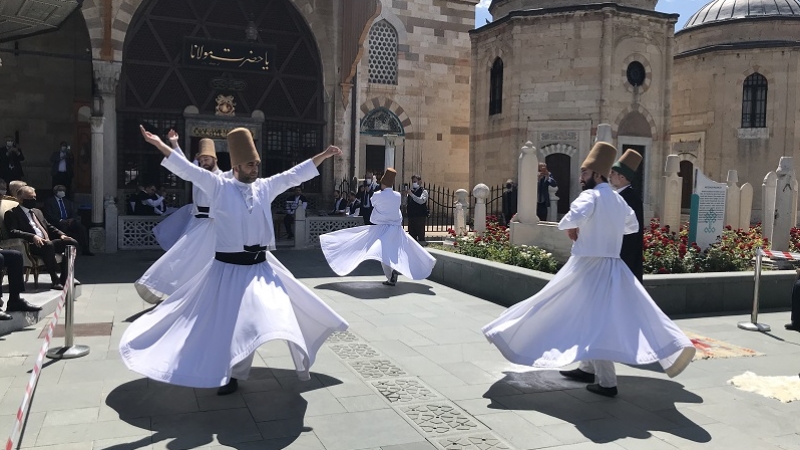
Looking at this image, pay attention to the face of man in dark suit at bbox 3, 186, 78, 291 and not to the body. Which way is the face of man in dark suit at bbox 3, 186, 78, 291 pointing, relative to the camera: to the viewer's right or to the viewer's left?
to the viewer's right

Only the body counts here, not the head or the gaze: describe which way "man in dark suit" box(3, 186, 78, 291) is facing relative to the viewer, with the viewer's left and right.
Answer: facing the viewer and to the right of the viewer

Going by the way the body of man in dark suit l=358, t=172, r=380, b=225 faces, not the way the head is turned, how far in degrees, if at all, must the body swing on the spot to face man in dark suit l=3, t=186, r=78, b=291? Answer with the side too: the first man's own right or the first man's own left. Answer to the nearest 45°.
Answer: approximately 45° to the first man's own right

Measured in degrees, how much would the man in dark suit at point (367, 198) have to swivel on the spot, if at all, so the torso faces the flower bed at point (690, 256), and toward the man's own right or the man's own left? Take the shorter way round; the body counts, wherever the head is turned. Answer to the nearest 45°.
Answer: approximately 45° to the man's own left

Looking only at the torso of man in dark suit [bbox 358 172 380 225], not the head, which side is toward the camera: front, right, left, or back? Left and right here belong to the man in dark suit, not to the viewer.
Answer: front

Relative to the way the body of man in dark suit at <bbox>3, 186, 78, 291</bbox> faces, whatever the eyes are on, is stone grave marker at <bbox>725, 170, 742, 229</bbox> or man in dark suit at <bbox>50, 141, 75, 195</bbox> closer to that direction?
the stone grave marker

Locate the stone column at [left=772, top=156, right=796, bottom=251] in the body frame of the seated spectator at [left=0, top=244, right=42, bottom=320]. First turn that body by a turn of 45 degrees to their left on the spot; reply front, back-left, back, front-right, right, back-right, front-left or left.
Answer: front-right

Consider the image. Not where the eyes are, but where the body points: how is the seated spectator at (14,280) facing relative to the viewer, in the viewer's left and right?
facing to the right of the viewer

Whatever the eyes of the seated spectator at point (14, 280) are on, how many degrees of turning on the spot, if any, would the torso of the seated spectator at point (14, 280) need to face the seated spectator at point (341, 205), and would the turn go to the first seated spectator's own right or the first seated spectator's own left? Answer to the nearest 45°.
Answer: approximately 45° to the first seated spectator's own left

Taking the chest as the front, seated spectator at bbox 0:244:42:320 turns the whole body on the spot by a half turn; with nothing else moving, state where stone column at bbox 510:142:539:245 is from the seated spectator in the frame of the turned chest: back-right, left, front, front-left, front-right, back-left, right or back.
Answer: back

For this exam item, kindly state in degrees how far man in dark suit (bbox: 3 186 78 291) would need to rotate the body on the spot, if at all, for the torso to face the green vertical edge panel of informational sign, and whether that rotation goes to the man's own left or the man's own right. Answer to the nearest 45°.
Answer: approximately 45° to the man's own left

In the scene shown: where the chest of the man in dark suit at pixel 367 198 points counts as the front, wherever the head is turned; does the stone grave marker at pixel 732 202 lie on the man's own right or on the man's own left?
on the man's own left

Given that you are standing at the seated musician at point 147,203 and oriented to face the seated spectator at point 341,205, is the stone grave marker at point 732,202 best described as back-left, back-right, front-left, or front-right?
front-right

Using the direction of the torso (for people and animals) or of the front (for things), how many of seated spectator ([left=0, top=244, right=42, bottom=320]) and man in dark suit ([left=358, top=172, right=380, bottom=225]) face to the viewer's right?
1

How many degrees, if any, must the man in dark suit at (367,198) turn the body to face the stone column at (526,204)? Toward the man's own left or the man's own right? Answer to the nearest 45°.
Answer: approximately 45° to the man's own left

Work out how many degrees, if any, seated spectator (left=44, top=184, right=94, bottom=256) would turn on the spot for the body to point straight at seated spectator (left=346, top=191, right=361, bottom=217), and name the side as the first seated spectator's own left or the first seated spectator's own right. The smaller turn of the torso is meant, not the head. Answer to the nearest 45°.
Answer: approximately 45° to the first seated spectator's own left

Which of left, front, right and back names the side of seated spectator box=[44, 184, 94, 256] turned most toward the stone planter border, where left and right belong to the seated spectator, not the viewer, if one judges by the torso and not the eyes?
front

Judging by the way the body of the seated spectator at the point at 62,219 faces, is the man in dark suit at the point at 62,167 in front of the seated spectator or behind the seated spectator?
behind
